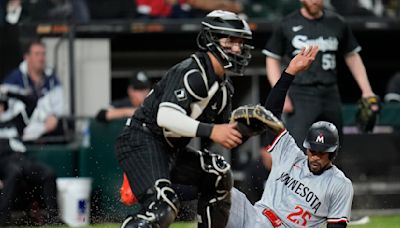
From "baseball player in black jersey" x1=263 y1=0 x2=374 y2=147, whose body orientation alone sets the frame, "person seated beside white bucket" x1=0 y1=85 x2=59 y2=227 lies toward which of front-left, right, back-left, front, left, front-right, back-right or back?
right

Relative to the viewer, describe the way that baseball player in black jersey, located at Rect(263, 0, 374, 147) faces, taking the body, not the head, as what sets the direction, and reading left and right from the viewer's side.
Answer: facing the viewer

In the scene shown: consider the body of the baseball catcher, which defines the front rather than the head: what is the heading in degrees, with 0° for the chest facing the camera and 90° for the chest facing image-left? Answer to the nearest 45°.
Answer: approximately 315°

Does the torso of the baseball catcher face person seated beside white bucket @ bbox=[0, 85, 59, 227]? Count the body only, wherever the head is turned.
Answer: no

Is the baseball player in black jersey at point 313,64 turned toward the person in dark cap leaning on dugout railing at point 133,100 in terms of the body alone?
no

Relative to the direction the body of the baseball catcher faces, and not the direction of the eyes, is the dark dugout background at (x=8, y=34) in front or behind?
behind

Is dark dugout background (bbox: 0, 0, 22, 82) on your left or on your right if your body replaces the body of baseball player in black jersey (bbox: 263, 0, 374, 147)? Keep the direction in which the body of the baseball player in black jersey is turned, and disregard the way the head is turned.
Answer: on your right

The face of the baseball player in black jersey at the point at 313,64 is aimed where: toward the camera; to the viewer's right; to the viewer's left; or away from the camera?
toward the camera

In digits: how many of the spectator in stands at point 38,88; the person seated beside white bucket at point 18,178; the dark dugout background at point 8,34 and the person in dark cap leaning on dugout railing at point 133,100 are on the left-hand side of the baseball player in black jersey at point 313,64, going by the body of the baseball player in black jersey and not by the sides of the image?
0

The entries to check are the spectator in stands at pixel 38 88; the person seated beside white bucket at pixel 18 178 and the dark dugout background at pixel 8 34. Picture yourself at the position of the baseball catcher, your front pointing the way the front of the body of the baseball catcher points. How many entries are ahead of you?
0

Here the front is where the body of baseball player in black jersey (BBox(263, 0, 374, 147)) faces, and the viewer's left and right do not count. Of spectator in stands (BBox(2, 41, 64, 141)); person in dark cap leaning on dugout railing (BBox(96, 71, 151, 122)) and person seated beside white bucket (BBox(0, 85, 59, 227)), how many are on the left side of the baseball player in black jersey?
0

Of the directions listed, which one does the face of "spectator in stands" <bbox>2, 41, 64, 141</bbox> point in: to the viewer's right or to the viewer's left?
to the viewer's right

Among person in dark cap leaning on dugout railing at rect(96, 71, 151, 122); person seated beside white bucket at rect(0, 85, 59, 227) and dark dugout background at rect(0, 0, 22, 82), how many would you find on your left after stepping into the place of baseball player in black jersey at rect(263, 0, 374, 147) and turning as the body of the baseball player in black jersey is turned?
0
